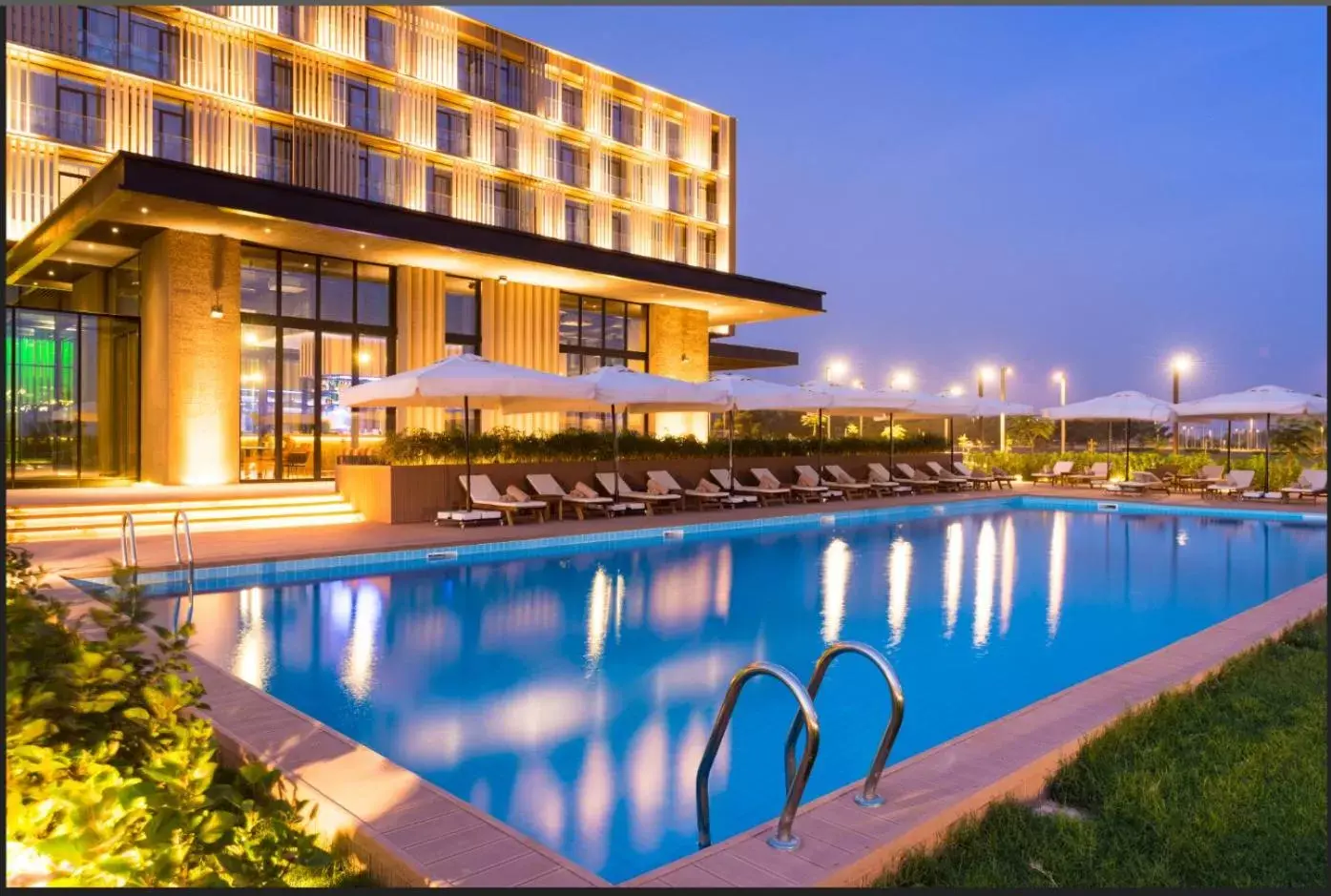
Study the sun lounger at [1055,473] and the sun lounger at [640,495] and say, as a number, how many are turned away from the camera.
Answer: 0

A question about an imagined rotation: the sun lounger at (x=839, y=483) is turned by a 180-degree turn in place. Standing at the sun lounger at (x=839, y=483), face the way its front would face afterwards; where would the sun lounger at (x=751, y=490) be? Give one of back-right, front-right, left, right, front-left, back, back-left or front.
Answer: left

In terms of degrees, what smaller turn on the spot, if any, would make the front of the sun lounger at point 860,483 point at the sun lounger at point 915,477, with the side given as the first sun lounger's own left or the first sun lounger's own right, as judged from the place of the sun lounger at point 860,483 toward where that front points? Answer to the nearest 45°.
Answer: approximately 90° to the first sun lounger's own left

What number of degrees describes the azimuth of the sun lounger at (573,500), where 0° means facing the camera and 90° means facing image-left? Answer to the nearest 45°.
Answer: approximately 315°

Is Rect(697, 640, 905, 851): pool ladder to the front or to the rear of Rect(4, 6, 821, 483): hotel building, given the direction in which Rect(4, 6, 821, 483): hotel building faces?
to the front

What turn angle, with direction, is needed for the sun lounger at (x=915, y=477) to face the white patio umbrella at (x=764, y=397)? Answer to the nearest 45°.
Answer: approximately 90° to its right

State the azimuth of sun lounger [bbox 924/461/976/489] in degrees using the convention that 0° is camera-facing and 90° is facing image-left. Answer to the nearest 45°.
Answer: approximately 315°

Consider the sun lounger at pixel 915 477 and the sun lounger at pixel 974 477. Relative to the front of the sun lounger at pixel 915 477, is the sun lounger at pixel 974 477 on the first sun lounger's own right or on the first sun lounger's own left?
on the first sun lounger's own left

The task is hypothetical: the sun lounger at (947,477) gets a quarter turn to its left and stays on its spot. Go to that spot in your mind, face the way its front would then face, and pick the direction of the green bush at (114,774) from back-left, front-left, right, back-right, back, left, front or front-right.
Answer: back-right
